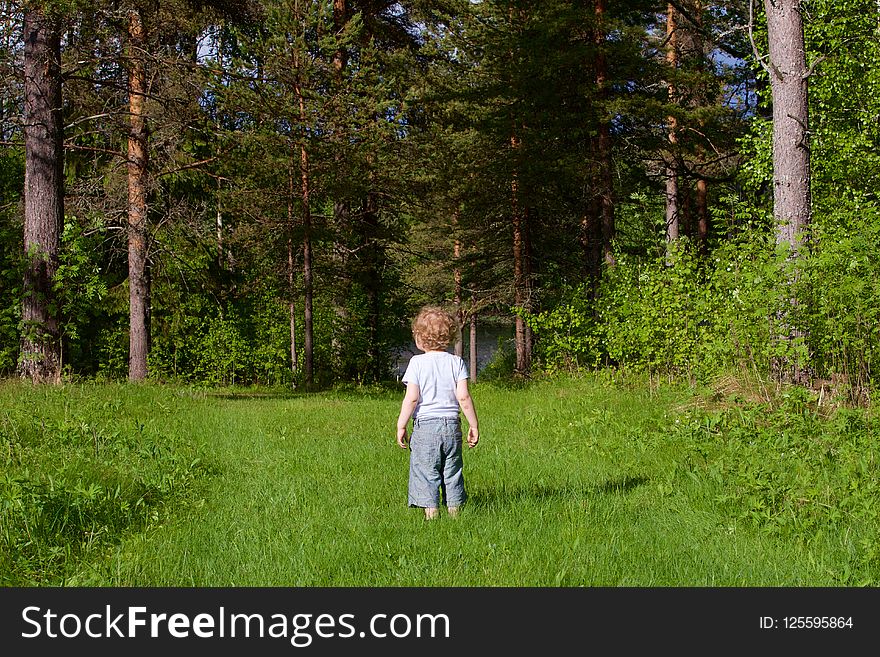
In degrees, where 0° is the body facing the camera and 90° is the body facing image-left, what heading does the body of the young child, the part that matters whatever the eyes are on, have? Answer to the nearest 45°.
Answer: approximately 180°

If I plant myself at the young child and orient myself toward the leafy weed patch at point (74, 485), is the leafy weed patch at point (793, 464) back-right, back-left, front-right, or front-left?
back-right

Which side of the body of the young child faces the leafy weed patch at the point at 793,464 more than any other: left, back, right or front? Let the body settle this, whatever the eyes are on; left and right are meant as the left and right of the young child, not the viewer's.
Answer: right

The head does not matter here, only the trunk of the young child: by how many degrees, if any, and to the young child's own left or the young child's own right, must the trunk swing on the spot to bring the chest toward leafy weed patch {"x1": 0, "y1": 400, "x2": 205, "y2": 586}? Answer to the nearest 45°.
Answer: approximately 90° to the young child's own left
